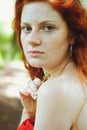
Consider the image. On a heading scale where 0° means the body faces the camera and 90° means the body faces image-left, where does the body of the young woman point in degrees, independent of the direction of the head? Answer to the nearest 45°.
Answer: approximately 90°
